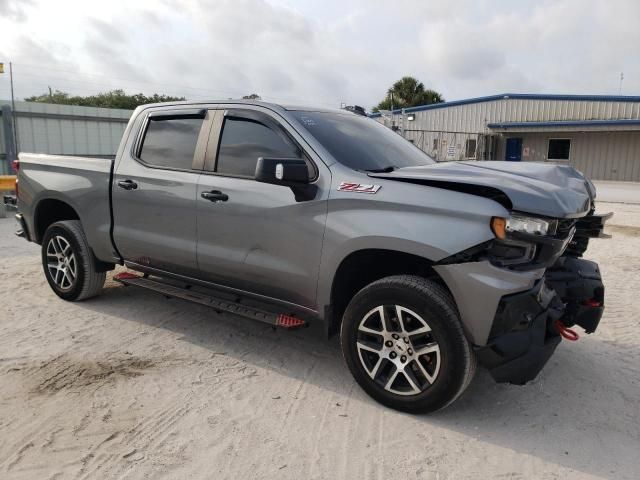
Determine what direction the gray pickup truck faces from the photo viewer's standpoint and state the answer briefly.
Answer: facing the viewer and to the right of the viewer

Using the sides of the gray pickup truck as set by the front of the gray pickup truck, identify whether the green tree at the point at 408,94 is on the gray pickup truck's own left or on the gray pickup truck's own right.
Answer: on the gray pickup truck's own left
